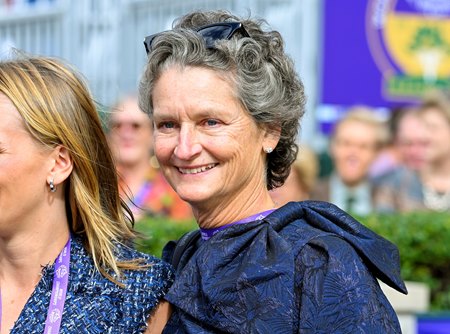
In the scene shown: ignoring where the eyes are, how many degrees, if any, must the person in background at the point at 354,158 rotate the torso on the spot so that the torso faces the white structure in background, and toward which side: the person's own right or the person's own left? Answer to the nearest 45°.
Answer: approximately 90° to the person's own right

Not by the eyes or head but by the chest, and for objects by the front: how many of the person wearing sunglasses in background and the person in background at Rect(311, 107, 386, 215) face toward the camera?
2

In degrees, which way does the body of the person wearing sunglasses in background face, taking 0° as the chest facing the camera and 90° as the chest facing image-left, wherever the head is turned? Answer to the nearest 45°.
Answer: approximately 0°

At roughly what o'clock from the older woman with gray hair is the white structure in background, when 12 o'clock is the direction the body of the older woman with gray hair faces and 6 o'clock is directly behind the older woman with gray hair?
The white structure in background is roughly at 4 o'clock from the older woman with gray hair.

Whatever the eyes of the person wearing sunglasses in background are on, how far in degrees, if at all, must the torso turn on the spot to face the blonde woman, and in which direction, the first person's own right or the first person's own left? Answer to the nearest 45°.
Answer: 0° — they already face them

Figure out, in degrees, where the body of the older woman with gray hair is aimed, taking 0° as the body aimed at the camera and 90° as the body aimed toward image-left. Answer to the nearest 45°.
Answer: approximately 45°

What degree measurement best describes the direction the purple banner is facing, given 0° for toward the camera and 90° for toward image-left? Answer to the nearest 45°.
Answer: approximately 0°
